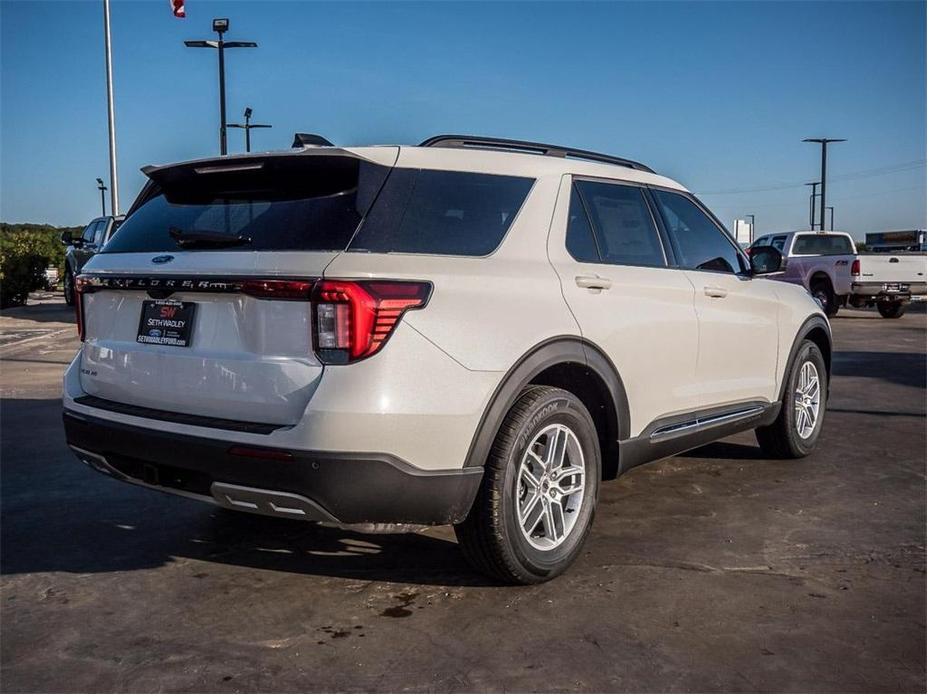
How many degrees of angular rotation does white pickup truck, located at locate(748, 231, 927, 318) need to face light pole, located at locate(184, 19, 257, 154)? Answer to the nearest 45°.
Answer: approximately 45° to its left

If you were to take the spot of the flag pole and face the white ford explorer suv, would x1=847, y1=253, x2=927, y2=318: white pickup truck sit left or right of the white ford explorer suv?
left

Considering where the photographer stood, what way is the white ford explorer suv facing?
facing away from the viewer and to the right of the viewer

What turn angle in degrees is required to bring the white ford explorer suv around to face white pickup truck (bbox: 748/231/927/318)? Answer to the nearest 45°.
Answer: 0° — it already faces it

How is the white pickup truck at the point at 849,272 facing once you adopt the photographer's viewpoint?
facing away from the viewer and to the left of the viewer

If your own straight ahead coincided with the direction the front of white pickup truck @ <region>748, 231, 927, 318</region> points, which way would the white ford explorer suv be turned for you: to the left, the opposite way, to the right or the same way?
to the right

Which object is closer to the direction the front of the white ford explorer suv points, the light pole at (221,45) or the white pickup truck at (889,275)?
the white pickup truck

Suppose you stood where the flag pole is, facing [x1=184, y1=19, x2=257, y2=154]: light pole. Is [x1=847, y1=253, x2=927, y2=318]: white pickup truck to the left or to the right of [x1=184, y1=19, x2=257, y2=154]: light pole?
right

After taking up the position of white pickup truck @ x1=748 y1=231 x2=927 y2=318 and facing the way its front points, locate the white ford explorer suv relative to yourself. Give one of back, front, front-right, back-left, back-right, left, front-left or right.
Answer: back-left

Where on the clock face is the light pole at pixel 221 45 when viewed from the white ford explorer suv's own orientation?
The light pole is roughly at 10 o'clock from the white ford explorer suv.
